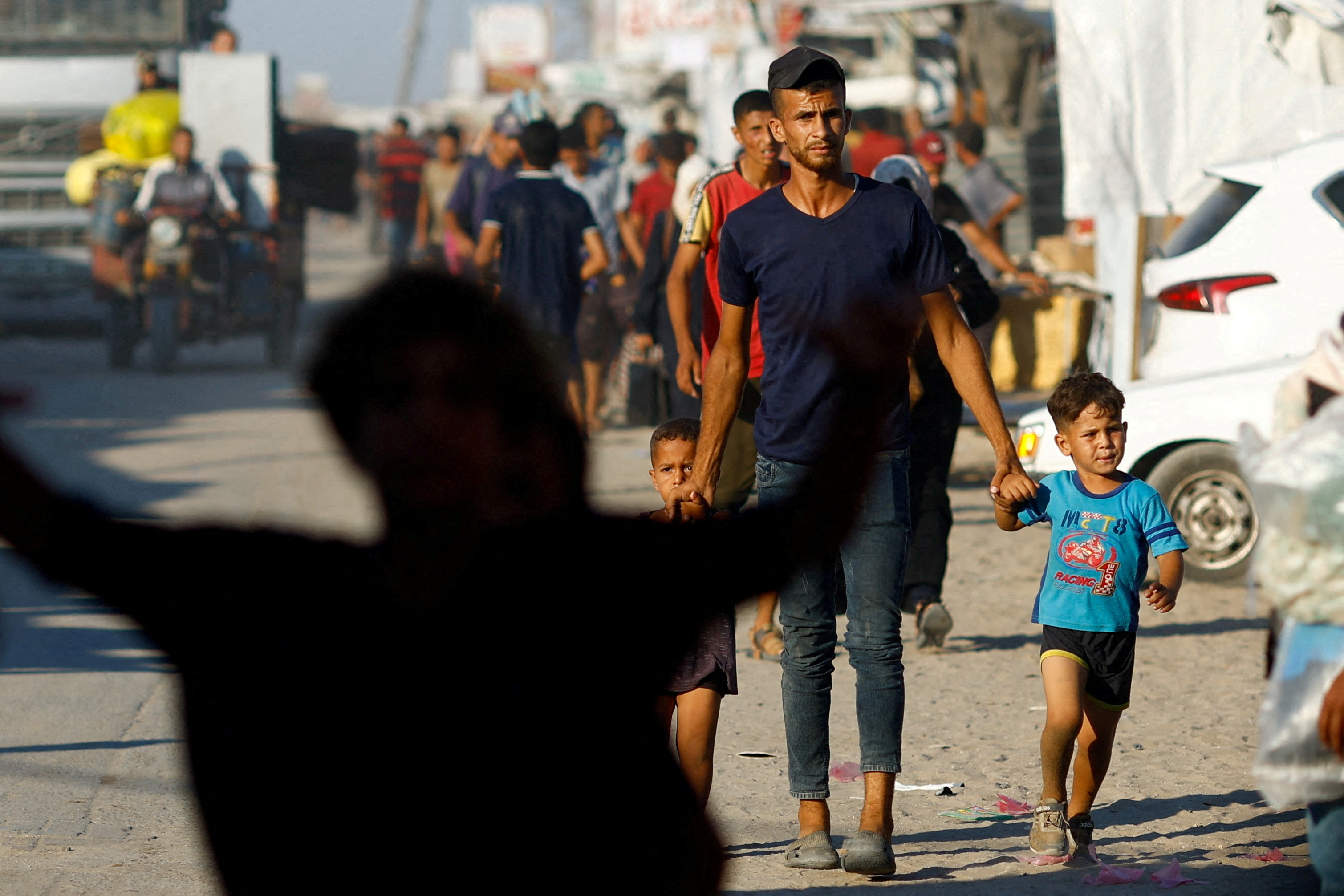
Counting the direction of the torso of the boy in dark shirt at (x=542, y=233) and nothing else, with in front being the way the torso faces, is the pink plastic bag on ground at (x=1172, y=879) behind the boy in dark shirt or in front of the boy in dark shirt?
behind

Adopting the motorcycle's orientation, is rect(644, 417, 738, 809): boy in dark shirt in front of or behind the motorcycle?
in front

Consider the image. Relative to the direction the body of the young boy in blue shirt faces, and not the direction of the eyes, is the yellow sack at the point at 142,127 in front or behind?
behind

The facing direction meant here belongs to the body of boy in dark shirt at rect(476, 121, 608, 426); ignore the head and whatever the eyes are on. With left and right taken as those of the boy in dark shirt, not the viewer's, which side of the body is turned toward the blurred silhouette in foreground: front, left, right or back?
back

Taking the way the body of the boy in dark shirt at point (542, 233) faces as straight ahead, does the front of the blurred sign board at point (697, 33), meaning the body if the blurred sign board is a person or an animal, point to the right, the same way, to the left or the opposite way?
the opposite way

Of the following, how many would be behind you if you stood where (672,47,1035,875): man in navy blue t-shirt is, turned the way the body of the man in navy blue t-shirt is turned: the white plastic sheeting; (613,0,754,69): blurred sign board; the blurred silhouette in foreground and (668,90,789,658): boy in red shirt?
3

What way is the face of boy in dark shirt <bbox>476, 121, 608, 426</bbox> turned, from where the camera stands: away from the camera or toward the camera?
away from the camera

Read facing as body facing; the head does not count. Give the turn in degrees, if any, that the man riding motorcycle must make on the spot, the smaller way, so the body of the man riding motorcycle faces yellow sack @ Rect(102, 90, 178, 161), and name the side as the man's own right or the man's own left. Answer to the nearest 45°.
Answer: approximately 180°

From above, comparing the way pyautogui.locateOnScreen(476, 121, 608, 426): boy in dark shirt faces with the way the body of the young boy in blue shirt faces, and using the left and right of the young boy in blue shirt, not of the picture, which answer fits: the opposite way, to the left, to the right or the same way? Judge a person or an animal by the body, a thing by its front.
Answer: the opposite way

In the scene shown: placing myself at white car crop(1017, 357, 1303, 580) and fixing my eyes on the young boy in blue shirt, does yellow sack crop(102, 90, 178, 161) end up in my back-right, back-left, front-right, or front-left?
back-right

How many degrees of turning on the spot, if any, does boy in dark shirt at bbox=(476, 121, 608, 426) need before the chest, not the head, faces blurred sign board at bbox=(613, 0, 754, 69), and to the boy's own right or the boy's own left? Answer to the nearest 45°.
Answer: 0° — they already face it

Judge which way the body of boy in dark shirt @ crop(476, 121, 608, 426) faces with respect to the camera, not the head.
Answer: away from the camera

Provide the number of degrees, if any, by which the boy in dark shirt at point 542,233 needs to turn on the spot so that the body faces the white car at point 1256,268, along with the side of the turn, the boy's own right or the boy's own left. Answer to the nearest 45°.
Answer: approximately 135° to the boy's own right
